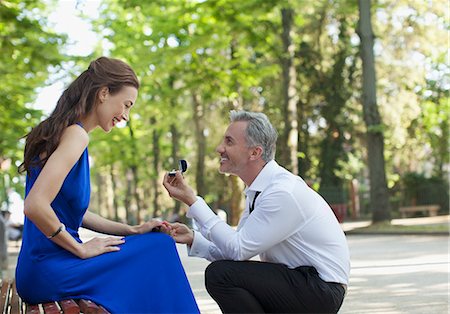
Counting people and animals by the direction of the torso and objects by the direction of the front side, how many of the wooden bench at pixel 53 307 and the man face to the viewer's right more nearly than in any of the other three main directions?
1

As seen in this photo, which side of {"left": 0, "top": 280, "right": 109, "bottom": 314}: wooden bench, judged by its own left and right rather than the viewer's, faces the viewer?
right

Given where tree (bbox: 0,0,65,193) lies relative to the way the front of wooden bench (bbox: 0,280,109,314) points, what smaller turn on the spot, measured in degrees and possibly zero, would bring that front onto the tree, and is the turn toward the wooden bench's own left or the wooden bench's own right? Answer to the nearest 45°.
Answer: approximately 90° to the wooden bench's own left

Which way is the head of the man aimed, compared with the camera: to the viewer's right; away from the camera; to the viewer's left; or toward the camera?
to the viewer's left

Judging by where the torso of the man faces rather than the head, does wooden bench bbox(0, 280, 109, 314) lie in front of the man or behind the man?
in front

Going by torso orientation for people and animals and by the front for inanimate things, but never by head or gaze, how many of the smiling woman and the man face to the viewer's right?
1

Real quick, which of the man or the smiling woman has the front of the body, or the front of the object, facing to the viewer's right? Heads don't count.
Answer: the smiling woman

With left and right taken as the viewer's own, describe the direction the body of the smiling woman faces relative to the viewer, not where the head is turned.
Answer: facing to the right of the viewer

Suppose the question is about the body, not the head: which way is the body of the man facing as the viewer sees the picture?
to the viewer's left

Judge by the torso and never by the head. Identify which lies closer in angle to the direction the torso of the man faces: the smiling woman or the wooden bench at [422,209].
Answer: the smiling woman

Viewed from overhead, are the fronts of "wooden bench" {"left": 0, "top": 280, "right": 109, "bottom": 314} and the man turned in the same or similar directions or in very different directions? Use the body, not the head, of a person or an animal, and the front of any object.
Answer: very different directions
